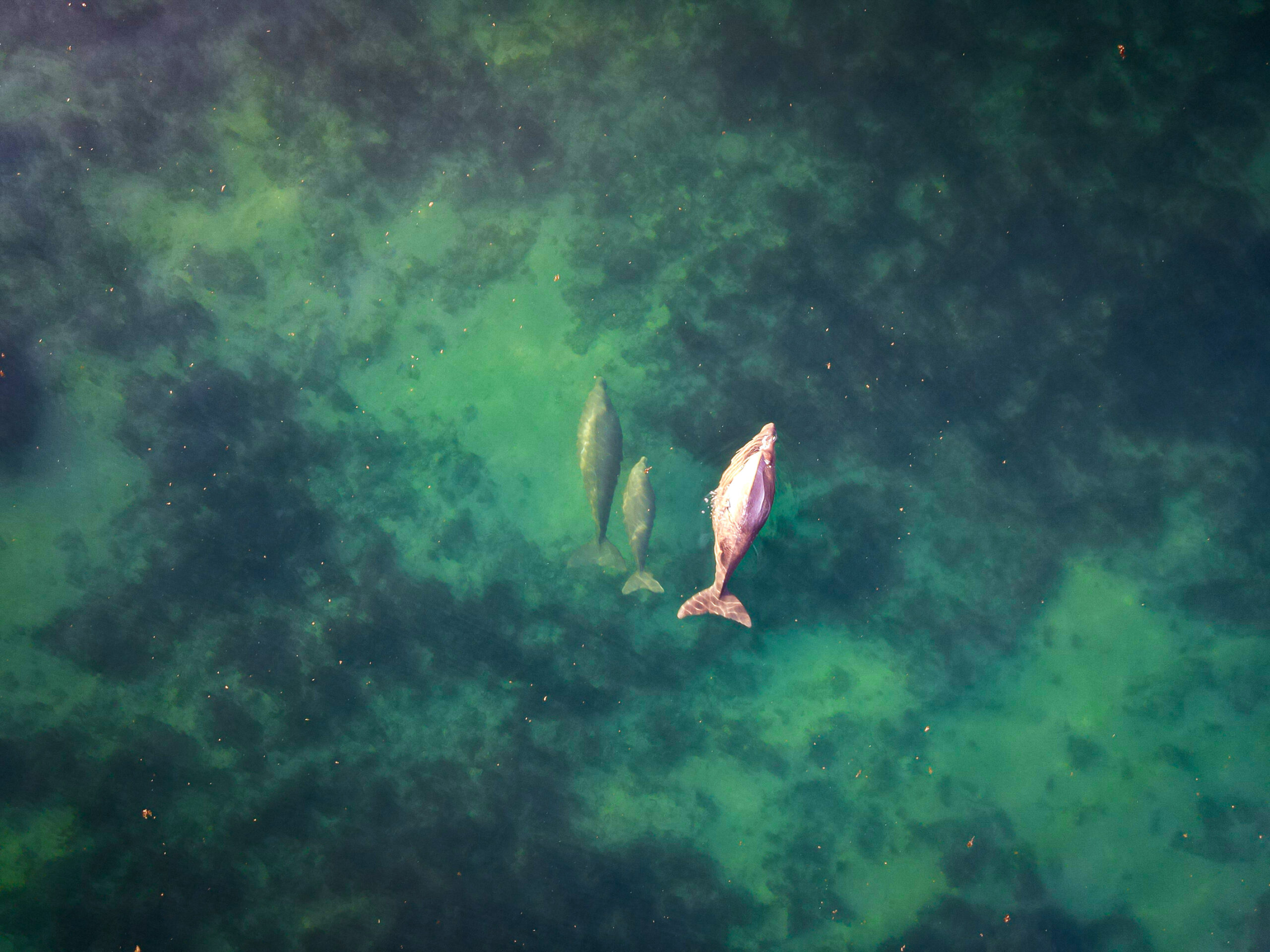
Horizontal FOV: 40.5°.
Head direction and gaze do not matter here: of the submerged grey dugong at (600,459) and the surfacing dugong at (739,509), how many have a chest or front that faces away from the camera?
2

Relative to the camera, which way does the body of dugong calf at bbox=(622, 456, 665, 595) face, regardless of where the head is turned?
away from the camera

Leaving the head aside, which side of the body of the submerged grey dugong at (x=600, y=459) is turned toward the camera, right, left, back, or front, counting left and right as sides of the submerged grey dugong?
back

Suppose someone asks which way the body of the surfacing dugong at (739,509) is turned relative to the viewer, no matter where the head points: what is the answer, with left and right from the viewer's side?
facing away from the viewer

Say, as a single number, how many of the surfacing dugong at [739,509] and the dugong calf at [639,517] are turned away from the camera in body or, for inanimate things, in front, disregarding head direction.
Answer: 2
